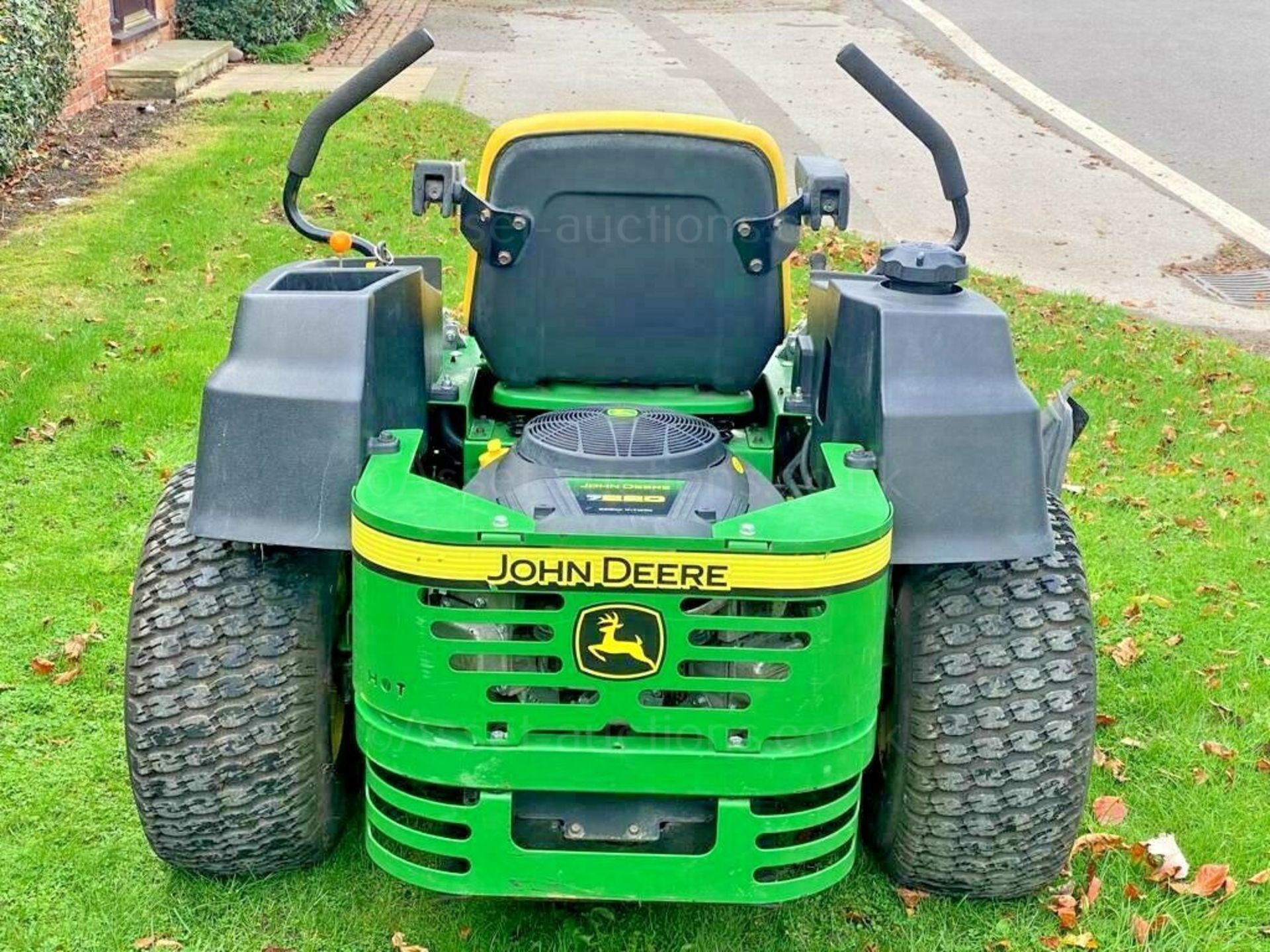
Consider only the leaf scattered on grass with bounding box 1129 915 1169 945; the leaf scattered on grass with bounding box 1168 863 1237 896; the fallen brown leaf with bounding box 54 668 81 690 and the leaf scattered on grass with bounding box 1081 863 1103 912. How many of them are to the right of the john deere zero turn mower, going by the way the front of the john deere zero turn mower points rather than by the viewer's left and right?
3

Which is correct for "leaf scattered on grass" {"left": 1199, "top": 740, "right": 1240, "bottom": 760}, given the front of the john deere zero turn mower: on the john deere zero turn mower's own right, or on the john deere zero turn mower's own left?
on the john deere zero turn mower's own right

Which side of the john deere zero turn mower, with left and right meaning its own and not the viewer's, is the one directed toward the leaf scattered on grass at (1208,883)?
right

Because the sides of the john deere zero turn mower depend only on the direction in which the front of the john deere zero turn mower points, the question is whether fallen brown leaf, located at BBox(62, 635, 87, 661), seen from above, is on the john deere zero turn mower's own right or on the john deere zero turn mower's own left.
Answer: on the john deere zero turn mower's own left

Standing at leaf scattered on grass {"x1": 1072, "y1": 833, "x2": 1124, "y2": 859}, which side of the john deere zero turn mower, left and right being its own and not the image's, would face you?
right

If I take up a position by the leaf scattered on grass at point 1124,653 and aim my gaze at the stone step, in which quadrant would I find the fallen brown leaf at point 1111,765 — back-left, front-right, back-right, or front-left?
back-left

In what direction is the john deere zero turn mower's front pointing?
away from the camera

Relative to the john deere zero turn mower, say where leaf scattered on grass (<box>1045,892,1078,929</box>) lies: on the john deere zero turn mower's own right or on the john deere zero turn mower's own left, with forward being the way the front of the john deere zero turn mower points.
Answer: on the john deere zero turn mower's own right

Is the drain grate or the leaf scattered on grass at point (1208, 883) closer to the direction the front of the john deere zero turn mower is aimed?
the drain grate
